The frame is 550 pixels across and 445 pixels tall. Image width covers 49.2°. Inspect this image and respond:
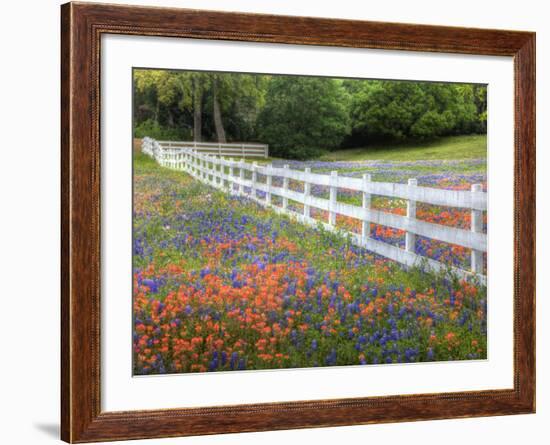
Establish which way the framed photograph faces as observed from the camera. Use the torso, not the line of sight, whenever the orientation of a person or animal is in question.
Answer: facing the viewer and to the right of the viewer
